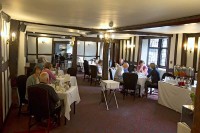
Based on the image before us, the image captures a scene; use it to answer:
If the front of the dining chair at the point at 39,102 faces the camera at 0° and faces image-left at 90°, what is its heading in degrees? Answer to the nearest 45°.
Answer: approximately 225°

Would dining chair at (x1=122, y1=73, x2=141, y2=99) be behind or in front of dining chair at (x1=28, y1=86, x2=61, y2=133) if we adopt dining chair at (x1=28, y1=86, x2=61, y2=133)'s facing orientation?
in front

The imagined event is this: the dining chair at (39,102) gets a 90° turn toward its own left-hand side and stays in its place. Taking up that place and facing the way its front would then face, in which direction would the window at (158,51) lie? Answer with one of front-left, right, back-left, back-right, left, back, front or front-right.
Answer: right
